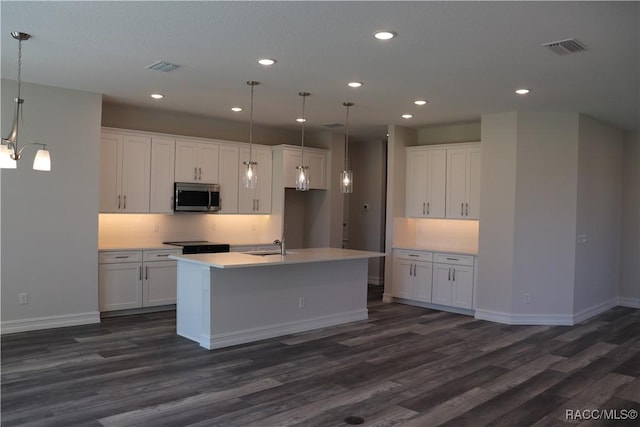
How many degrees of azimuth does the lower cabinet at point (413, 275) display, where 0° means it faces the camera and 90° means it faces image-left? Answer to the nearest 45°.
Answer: approximately 45°

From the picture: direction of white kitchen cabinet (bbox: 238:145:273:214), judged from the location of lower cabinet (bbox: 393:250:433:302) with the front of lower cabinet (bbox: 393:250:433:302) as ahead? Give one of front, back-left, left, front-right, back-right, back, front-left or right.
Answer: front-right

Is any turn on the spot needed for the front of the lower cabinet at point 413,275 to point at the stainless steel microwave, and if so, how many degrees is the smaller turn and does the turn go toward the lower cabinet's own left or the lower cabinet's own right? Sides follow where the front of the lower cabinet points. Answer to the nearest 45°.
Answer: approximately 45° to the lower cabinet's own right

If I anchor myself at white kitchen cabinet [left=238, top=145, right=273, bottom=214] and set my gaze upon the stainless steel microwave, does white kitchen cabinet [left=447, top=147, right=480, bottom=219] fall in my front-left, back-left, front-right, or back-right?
back-left

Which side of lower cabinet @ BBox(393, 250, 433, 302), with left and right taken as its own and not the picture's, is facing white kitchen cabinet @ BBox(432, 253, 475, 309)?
left

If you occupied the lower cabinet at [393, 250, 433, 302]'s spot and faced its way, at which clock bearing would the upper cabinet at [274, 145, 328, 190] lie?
The upper cabinet is roughly at 2 o'clock from the lower cabinet.

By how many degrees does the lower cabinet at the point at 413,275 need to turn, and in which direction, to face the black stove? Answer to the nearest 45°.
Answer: approximately 45° to its right
